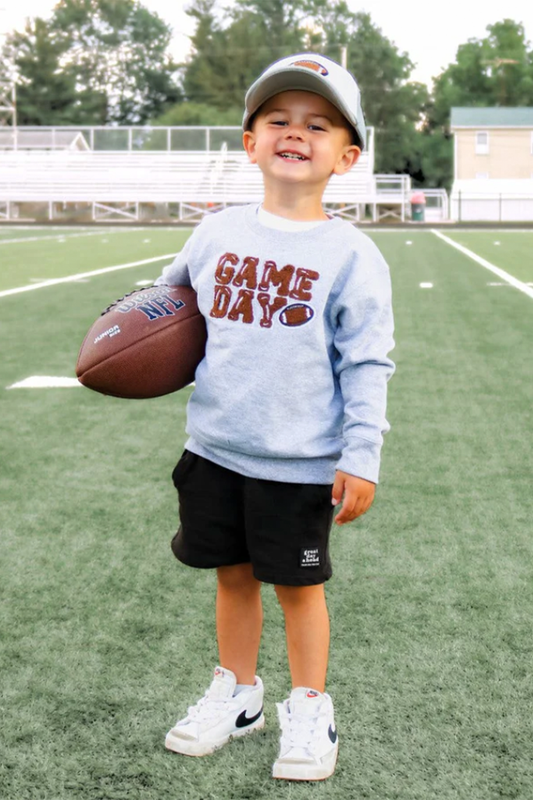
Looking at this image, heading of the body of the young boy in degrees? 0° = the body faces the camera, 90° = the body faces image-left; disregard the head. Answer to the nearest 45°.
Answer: approximately 45°

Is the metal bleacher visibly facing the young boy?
yes

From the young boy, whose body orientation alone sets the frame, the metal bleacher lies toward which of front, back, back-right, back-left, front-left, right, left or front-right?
back-right

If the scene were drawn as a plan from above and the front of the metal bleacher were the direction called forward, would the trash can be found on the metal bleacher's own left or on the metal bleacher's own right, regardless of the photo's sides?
on the metal bleacher's own left

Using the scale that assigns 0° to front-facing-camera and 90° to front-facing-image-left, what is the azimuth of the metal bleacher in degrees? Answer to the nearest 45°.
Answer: approximately 0°
